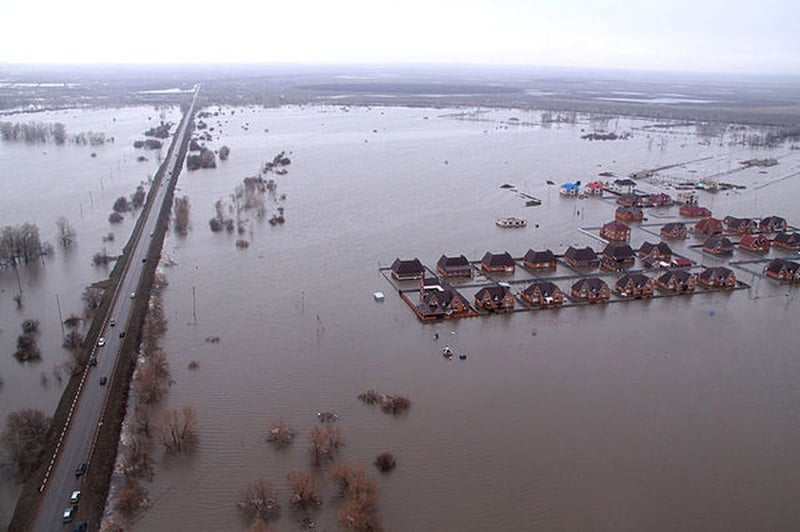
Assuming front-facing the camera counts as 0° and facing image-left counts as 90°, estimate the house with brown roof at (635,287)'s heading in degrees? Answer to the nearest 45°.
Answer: approximately 0°

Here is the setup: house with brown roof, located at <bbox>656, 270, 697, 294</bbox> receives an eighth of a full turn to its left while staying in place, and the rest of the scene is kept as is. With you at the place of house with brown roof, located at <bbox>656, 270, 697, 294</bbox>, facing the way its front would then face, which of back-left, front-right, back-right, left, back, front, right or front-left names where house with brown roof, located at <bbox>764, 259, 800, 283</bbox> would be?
left

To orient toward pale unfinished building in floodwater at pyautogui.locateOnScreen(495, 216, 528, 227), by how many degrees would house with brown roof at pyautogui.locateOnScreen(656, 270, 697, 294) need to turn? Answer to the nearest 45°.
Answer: approximately 135° to its right

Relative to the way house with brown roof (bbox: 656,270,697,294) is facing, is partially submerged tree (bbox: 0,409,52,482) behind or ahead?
ahead

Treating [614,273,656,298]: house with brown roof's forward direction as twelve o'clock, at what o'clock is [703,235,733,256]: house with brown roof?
[703,235,733,256]: house with brown roof is roughly at 7 o'clock from [614,273,656,298]: house with brown roof.

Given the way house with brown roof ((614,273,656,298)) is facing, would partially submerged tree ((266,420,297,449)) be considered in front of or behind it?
in front

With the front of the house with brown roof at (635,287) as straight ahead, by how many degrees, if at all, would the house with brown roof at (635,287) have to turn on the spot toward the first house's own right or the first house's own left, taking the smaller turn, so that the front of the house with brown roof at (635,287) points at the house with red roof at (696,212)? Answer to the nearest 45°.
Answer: approximately 180°

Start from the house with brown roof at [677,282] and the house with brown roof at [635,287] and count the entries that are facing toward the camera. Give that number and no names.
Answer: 2

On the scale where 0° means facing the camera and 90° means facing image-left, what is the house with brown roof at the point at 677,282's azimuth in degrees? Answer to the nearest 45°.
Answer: approximately 0°

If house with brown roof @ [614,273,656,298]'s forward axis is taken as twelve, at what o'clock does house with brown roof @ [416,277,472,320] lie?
house with brown roof @ [416,277,472,320] is roughly at 2 o'clock from house with brown roof @ [614,273,656,298].

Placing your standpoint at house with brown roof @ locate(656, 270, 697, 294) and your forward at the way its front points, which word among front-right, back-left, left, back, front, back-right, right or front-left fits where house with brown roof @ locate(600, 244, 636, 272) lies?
back-right

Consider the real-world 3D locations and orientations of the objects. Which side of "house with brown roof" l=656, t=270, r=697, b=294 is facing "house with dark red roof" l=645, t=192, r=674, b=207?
back

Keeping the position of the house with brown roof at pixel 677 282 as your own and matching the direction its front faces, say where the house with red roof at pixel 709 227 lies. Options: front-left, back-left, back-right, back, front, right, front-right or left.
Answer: back

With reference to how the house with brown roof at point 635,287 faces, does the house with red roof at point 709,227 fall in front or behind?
behind
